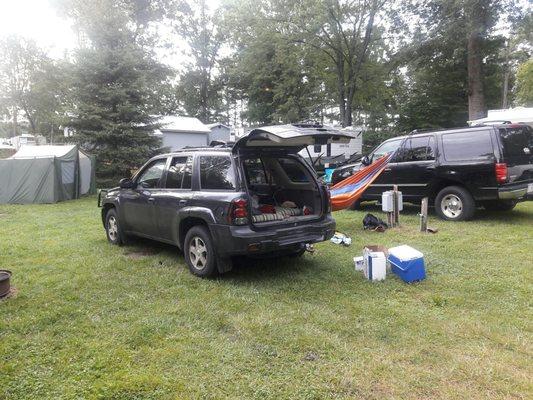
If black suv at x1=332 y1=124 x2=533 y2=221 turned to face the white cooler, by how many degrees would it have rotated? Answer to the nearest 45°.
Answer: approximately 135° to its left

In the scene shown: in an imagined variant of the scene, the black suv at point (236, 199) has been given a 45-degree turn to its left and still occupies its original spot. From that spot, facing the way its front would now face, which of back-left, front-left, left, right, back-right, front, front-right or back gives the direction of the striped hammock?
back-right

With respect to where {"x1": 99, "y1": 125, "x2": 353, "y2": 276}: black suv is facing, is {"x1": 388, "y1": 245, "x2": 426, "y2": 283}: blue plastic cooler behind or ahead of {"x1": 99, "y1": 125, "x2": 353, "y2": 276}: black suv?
behind

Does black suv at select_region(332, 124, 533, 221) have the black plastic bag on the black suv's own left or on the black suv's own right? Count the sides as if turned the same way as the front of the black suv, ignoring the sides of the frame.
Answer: on the black suv's own left

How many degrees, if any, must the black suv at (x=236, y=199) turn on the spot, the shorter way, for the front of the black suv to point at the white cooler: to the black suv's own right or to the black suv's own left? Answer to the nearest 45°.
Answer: approximately 135° to the black suv's own right

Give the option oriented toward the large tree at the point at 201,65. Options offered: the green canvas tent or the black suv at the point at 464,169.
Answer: the black suv

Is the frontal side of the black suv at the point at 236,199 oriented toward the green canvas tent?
yes

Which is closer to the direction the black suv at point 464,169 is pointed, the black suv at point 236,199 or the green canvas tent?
the green canvas tent

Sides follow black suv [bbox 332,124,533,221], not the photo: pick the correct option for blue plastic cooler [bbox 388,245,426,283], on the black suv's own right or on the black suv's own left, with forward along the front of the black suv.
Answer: on the black suv's own left

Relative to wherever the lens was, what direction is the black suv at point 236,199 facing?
facing away from the viewer and to the left of the viewer

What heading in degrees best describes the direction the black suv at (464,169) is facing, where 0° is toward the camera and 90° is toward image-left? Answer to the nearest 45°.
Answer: approximately 135°

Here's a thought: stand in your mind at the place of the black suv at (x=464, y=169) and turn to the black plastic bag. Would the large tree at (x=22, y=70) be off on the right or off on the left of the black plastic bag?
right
